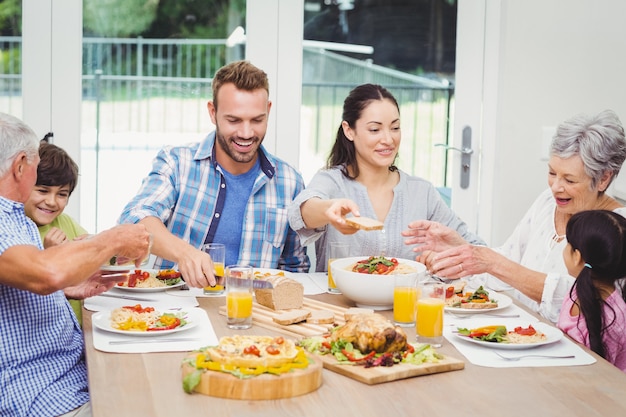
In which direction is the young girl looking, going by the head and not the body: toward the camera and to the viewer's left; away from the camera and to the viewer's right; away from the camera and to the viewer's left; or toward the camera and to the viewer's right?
away from the camera and to the viewer's left

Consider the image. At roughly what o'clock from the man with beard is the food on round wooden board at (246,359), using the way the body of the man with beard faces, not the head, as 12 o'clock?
The food on round wooden board is roughly at 12 o'clock from the man with beard.

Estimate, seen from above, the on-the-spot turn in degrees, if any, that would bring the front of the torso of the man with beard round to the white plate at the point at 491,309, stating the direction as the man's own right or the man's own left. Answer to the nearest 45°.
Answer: approximately 45° to the man's own left

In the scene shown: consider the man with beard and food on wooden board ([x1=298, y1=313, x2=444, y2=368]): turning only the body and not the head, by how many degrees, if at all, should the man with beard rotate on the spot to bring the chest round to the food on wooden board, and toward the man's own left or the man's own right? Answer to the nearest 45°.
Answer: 0° — they already face it

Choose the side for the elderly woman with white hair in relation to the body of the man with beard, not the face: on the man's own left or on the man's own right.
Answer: on the man's own left

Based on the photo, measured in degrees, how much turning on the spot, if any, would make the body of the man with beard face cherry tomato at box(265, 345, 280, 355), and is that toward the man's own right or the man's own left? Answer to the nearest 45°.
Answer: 0° — they already face it

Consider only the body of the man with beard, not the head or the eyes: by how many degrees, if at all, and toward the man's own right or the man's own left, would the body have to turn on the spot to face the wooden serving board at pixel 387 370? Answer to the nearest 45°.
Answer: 0° — they already face it

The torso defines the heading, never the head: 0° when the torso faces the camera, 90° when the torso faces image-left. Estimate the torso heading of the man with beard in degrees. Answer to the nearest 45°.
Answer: approximately 0°
